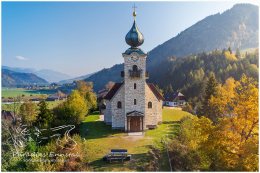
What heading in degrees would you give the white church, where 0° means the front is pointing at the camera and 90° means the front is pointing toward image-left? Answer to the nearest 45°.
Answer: approximately 0°

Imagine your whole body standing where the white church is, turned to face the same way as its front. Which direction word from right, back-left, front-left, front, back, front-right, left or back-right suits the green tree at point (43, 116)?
right

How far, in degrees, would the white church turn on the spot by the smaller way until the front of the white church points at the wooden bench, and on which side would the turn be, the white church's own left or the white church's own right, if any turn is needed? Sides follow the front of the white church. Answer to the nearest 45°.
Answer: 0° — it already faces it

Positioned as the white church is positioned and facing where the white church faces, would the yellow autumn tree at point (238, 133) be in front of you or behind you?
in front

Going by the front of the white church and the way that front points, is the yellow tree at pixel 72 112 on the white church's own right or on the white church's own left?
on the white church's own right
